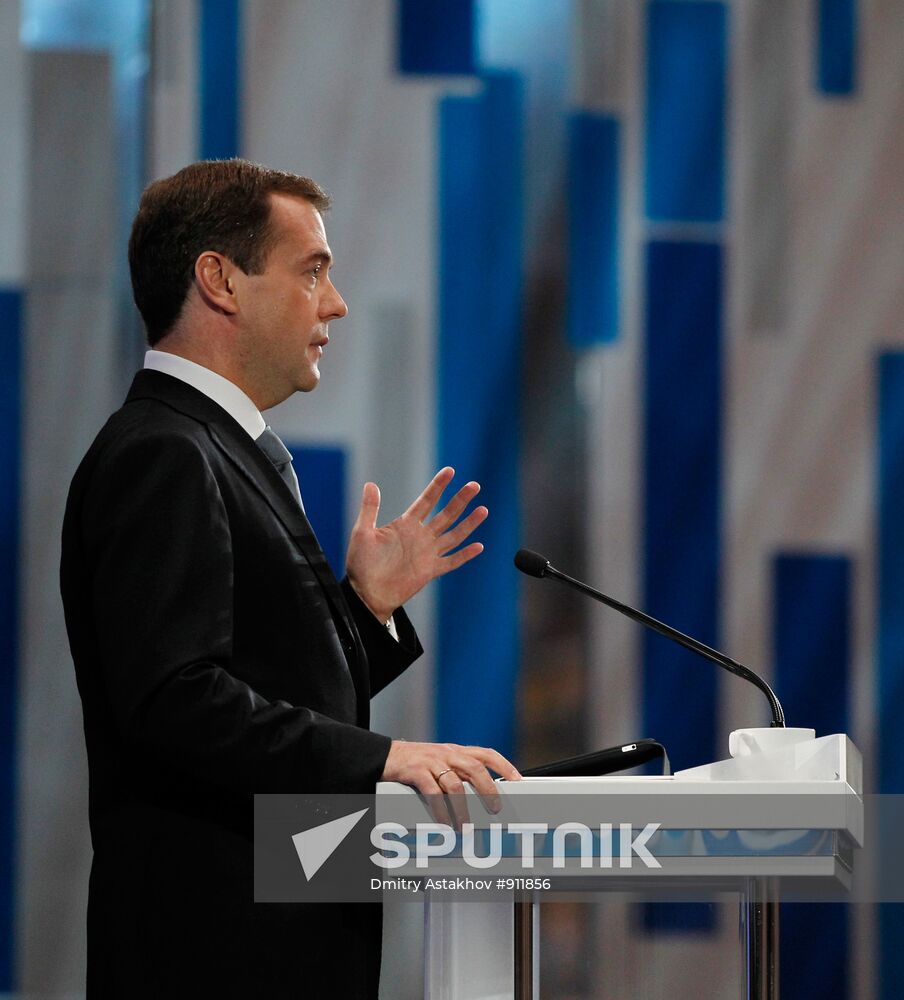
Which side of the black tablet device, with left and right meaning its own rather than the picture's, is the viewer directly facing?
left

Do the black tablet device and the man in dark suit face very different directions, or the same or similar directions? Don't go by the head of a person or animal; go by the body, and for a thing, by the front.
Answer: very different directions

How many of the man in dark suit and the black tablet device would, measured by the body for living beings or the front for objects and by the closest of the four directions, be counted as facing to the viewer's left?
1

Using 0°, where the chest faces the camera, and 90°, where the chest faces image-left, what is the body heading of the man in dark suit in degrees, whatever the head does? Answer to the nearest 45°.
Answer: approximately 270°

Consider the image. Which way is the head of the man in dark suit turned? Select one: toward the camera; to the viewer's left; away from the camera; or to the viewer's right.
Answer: to the viewer's right

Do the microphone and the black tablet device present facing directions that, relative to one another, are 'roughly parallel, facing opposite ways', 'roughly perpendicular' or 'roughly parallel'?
roughly parallel

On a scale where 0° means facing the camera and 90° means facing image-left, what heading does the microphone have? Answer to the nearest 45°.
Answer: approximately 90°

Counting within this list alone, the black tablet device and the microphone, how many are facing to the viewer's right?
0

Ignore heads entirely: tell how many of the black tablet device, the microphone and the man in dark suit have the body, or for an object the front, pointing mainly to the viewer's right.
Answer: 1
